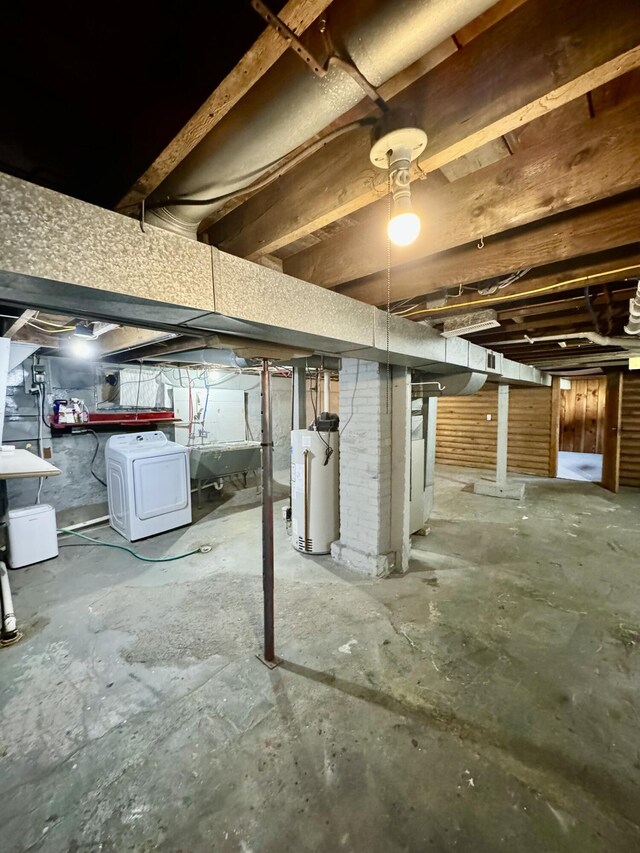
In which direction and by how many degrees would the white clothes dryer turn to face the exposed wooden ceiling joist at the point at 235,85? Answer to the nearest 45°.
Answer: approximately 45° to its right

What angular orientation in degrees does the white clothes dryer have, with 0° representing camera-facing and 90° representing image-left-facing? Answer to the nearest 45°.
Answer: approximately 315°

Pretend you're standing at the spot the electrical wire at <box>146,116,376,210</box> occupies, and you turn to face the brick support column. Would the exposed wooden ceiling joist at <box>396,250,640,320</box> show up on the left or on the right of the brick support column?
right

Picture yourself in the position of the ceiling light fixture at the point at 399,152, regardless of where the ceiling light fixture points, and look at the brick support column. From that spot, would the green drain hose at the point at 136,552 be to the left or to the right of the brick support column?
left
